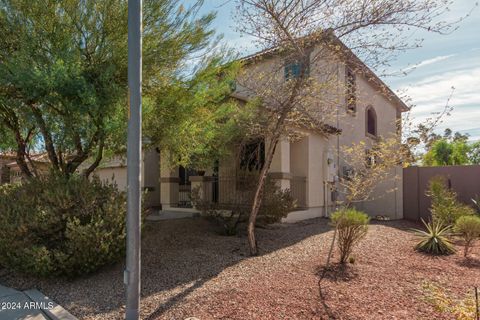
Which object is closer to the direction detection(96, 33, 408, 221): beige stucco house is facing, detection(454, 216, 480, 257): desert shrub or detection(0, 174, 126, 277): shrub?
the shrub

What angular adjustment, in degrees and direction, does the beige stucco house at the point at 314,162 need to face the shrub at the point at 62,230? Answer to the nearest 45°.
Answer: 0° — it already faces it

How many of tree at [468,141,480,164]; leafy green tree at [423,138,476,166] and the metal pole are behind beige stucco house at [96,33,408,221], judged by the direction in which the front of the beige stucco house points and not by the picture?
2

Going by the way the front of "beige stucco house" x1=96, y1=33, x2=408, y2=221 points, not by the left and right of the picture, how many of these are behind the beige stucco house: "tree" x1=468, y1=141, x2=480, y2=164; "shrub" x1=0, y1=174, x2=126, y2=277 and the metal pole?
1

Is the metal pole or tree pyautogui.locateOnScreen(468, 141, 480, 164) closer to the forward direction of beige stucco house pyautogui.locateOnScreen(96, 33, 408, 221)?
the metal pole

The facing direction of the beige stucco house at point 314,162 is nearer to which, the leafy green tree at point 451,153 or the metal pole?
the metal pole

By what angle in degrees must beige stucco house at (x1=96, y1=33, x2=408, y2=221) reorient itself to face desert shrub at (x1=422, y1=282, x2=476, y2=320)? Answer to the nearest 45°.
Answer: approximately 45° to its left

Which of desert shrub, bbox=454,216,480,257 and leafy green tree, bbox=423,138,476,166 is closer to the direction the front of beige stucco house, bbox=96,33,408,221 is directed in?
the desert shrub

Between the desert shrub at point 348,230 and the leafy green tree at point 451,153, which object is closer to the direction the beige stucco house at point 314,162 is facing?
the desert shrub

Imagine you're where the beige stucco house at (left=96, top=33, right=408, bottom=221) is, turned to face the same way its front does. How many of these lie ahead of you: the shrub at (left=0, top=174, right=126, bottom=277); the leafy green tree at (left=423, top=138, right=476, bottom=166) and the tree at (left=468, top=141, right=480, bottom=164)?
1

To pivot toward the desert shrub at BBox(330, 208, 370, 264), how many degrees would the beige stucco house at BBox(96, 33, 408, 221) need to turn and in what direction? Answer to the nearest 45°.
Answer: approximately 45° to its left

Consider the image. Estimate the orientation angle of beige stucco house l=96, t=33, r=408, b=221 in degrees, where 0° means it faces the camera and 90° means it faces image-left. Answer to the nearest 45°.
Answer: approximately 45°
